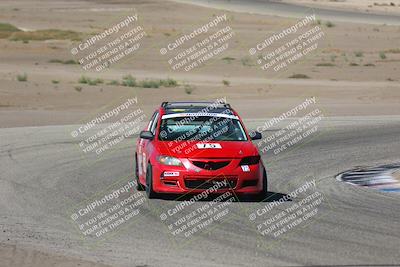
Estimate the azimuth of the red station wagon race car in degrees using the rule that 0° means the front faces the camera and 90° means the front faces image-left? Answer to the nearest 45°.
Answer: approximately 0°
